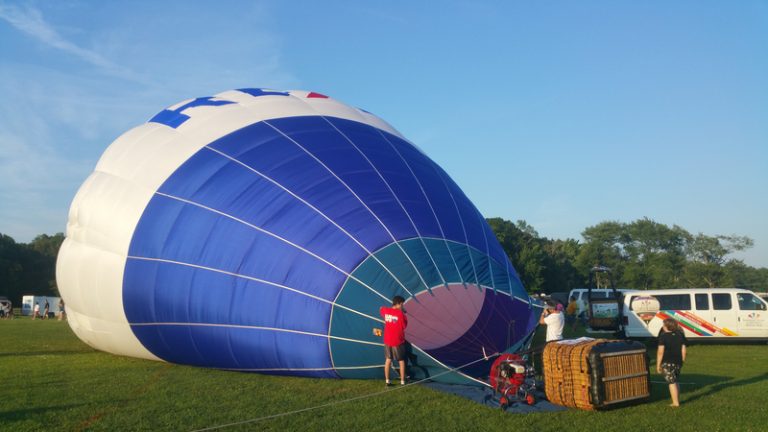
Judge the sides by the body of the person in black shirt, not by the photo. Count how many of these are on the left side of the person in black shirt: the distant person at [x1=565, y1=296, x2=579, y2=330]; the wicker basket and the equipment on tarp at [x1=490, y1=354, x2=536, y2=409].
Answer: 2

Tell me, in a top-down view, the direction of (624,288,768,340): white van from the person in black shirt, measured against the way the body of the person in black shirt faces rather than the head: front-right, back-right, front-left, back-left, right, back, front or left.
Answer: front-right

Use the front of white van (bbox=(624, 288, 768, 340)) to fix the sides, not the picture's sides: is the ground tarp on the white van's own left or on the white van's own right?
on the white van's own right

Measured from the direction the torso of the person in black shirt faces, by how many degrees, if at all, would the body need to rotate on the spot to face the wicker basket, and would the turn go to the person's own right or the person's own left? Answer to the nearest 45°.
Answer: approximately 90° to the person's own left

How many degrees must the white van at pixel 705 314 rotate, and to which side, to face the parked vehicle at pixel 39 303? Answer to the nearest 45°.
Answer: approximately 180°

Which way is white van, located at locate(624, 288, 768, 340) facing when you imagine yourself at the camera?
facing to the right of the viewer

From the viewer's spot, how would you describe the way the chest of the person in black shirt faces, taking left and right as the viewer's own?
facing away from the viewer and to the left of the viewer

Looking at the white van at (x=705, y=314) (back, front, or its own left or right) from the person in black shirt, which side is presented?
right

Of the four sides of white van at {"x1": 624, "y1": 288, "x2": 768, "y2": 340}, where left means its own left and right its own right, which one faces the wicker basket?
right

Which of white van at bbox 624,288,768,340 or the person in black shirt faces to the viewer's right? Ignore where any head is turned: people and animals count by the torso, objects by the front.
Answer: the white van

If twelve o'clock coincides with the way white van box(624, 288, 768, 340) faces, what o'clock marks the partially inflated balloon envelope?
The partially inflated balloon envelope is roughly at 4 o'clock from the white van.

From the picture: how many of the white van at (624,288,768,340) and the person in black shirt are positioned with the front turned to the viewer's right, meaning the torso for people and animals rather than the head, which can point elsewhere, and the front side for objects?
1

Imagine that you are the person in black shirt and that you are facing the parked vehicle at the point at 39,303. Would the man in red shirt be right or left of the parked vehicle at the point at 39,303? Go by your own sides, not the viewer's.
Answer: left

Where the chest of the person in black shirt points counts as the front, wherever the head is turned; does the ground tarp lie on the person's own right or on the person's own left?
on the person's own left
